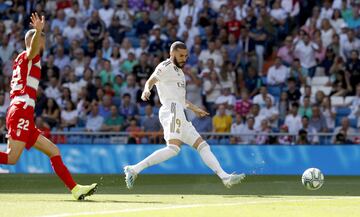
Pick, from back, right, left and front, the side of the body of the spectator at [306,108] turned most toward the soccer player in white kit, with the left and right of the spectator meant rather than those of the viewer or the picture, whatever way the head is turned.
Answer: front

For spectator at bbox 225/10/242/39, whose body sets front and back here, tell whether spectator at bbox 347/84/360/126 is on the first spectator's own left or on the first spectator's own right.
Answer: on the first spectator's own left

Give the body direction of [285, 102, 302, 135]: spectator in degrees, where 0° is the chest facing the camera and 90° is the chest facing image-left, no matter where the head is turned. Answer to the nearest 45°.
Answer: approximately 0°

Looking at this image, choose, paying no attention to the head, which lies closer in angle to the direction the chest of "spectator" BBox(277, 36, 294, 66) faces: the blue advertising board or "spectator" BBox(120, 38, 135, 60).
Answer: the blue advertising board

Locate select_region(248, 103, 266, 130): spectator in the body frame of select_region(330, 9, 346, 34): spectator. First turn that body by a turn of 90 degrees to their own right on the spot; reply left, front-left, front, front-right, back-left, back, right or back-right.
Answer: front-left

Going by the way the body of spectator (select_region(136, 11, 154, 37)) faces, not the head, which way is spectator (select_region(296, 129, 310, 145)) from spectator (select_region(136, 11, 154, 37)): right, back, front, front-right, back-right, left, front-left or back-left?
front-left

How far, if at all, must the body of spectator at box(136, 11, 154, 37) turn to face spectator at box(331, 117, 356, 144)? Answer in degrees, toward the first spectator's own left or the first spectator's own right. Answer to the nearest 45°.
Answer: approximately 45° to the first spectator's own left
